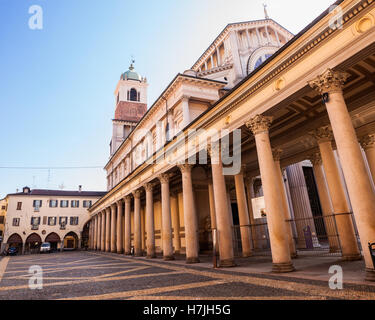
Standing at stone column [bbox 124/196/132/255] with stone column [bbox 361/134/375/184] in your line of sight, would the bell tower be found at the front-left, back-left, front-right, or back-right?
back-left

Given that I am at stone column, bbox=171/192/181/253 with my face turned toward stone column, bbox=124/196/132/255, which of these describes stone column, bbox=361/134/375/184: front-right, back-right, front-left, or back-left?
back-left

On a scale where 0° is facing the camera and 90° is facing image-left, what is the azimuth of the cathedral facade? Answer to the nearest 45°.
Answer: approximately 45°

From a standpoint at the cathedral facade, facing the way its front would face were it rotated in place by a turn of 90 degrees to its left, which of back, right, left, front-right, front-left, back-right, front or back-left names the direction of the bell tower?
back

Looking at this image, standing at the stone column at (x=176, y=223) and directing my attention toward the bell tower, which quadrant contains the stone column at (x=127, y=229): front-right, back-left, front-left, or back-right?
front-left
